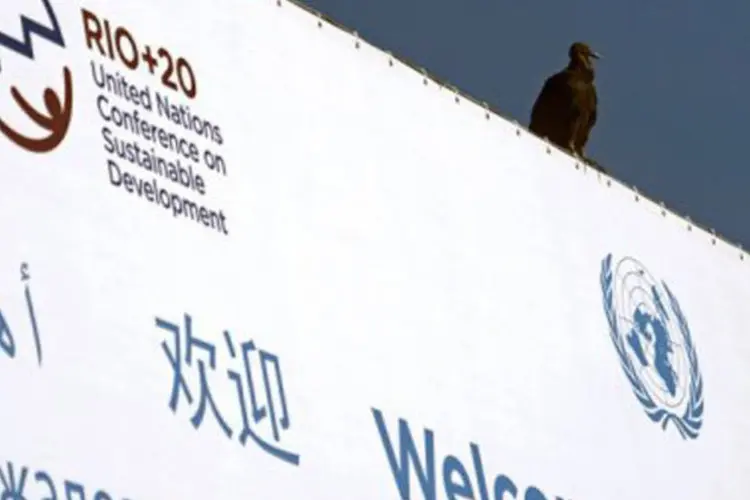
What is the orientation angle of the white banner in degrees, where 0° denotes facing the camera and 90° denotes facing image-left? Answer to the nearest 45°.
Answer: approximately 315°
